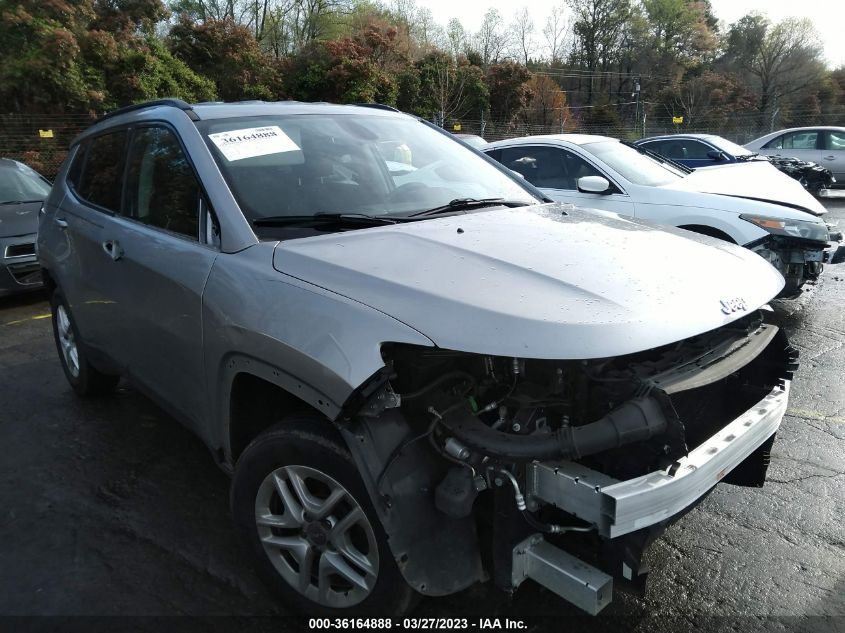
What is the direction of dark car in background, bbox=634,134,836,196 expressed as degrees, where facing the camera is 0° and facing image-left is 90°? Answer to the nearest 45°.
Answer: approximately 315°

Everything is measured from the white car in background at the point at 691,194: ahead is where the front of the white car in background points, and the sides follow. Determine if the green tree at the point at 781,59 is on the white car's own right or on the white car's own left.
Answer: on the white car's own left

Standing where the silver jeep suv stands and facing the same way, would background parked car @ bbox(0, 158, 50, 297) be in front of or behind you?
behind

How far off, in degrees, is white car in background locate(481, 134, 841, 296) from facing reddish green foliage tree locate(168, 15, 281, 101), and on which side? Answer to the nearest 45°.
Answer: approximately 180°

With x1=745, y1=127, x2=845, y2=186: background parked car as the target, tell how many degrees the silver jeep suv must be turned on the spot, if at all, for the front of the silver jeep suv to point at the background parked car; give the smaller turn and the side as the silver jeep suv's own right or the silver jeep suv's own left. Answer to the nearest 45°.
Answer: approximately 90° to the silver jeep suv's own left
